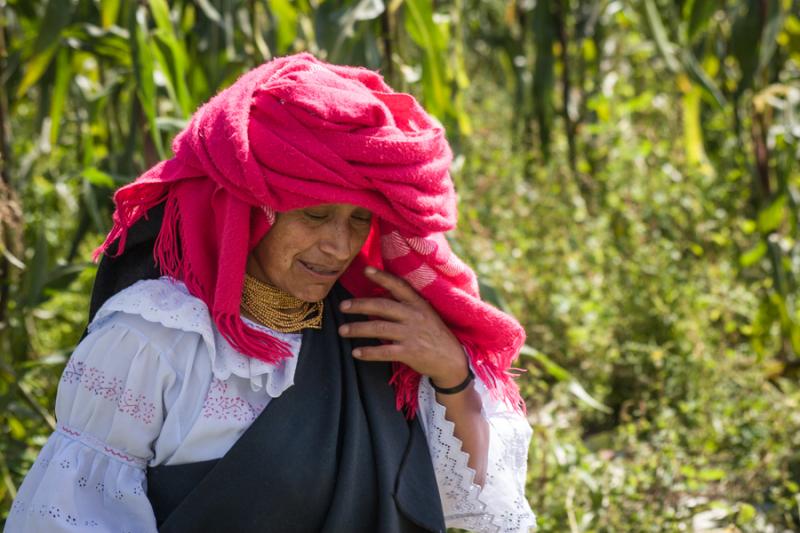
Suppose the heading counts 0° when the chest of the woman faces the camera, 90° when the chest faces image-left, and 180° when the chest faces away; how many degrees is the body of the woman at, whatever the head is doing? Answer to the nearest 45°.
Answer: approximately 315°
